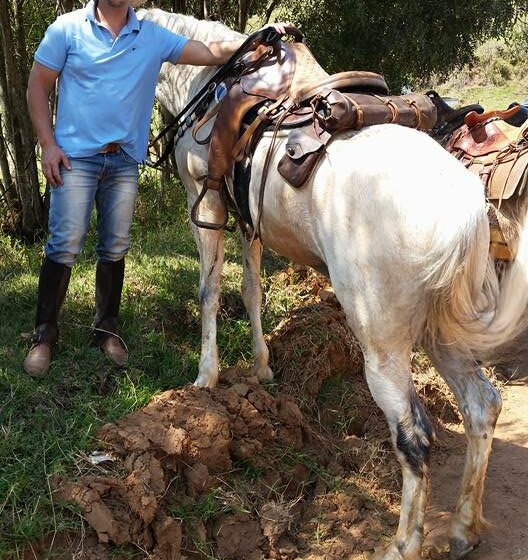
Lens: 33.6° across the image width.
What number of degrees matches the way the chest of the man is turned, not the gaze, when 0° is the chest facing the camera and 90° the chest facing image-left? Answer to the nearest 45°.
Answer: approximately 0°

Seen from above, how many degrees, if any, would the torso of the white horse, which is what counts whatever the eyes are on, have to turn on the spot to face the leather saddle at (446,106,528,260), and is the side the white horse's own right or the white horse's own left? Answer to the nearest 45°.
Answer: approximately 45° to the white horse's own right

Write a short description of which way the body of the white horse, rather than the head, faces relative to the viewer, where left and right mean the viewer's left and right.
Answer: facing away from the viewer and to the left of the viewer

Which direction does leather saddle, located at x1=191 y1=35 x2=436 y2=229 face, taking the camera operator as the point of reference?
facing away from the viewer and to the left of the viewer

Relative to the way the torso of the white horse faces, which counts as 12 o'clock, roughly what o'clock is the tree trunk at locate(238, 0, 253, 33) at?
The tree trunk is roughly at 1 o'clock from the white horse.

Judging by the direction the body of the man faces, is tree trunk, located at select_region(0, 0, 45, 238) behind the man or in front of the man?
behind
